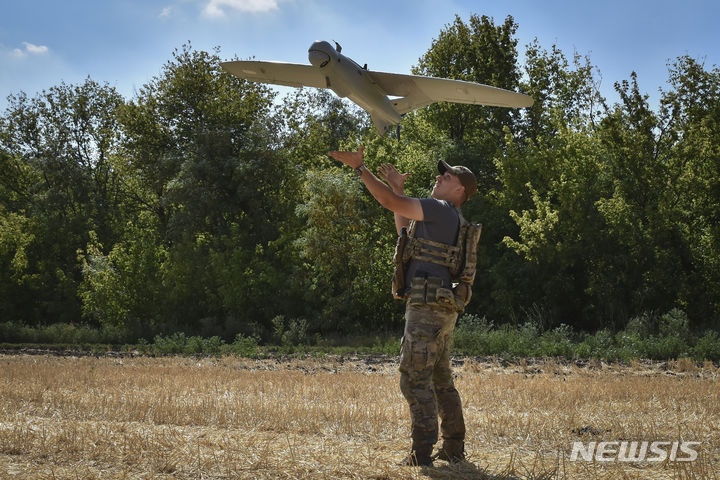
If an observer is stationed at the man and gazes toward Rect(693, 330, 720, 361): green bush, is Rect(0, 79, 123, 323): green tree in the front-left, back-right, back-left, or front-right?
front-left

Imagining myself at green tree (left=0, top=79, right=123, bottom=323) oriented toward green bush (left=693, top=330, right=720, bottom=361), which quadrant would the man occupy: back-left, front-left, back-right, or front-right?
front-right

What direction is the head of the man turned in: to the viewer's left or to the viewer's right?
to the viewer's left

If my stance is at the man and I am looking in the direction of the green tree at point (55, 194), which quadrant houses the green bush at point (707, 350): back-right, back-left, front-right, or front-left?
front-right

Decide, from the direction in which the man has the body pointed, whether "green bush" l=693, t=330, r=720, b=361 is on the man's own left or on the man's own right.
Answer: on the man's own right

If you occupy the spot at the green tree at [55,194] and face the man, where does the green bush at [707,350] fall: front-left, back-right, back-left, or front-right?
front-left

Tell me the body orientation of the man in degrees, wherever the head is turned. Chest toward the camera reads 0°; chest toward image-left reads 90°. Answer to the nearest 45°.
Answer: approximately 90°

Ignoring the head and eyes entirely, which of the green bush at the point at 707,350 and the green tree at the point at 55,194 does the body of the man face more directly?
the green tree

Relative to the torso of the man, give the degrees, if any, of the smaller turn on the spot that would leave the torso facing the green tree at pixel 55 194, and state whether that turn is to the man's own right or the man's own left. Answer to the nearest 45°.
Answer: approximately 45° to the man's own right
